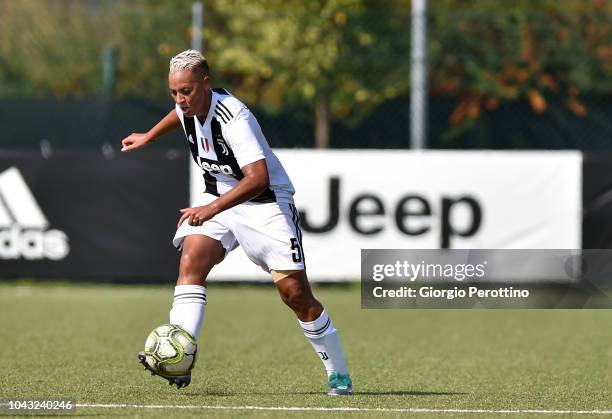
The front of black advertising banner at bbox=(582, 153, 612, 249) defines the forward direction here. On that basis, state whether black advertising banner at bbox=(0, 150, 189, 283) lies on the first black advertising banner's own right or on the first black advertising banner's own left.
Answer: on the first black advertising banner's own right

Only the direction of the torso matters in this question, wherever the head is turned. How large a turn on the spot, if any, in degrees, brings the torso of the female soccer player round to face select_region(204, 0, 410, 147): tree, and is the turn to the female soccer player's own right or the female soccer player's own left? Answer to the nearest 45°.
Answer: approximately 135° to the female soccer player's own right

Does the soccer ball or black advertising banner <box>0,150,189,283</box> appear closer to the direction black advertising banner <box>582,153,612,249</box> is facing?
the soccer ball

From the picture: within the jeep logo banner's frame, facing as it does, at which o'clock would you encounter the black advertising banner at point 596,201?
The black advertising banner is roughly at 9 o'clock from the jeep logo banner.

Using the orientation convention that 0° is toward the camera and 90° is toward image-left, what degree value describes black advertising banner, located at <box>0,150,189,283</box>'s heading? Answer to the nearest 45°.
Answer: approximately 0°

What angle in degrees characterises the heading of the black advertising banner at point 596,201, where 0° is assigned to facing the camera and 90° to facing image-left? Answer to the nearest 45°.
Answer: approximately 0°

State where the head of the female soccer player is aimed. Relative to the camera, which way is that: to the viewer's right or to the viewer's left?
to the viewer's left
